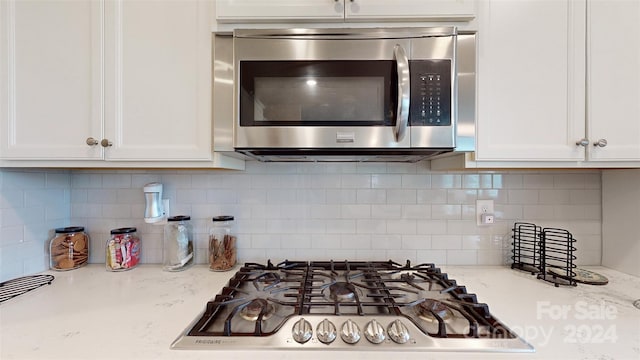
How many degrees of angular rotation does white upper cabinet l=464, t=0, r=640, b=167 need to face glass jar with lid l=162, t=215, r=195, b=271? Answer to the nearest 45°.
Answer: approximately 45° to its right

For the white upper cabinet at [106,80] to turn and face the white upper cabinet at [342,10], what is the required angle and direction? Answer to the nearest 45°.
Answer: approximately 45° to its left

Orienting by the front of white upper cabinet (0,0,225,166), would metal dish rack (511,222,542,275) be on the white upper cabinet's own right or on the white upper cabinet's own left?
on the white upper cabinet's own left

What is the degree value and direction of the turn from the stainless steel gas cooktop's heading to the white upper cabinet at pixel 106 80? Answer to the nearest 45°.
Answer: approximately 90° to its right

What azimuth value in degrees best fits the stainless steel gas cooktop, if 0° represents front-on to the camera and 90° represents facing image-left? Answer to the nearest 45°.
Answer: approximately 0°
